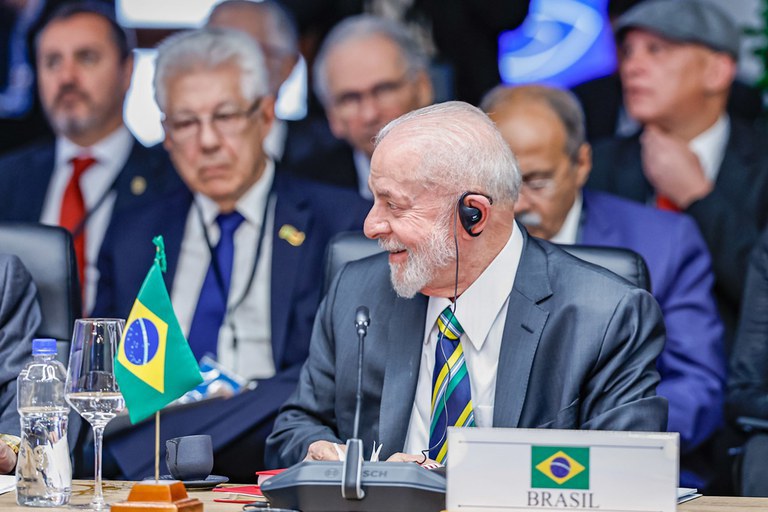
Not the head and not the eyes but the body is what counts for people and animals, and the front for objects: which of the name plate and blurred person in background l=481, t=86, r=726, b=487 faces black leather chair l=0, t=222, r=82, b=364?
the blurred person in background

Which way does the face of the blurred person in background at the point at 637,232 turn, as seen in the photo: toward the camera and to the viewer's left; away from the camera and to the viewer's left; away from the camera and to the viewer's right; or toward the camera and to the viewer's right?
toward the camera and to the viewer's left

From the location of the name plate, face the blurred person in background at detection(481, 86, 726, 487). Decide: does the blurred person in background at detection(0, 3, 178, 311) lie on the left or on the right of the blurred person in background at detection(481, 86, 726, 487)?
left

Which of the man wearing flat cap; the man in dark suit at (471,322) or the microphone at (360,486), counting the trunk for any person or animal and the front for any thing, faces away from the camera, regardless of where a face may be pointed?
the microphone

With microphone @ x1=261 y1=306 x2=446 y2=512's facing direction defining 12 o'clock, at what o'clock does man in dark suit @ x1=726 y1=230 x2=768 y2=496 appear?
The man in dark suit is roughly at 1 o'clock from the microphone.

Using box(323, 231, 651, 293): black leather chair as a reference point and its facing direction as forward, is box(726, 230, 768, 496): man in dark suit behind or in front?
behind

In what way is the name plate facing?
toward the camera

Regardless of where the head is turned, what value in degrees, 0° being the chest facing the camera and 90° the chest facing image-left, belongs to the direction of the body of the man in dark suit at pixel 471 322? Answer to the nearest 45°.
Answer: approximately 45°

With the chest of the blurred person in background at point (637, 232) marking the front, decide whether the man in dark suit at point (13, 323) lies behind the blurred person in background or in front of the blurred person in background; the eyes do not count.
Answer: in front

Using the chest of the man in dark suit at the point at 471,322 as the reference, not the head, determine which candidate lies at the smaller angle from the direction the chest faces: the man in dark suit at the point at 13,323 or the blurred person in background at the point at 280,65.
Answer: the man in dark suit

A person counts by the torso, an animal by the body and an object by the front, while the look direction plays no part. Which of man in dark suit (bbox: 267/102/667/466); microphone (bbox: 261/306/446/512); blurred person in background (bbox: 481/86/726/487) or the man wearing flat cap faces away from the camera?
the microphone

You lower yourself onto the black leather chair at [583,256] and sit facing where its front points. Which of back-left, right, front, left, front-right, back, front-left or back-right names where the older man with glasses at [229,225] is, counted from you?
back-right

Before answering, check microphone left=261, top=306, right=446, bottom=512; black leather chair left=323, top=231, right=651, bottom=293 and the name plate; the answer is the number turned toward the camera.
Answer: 2

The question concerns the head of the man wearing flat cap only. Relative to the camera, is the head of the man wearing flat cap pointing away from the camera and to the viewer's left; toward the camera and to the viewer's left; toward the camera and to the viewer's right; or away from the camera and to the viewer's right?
toward the camera and to the viewer's left

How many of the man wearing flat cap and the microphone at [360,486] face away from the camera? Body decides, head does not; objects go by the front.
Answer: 1

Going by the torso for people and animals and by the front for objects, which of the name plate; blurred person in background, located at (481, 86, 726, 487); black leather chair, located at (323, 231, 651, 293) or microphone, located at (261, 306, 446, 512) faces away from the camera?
the microphone
